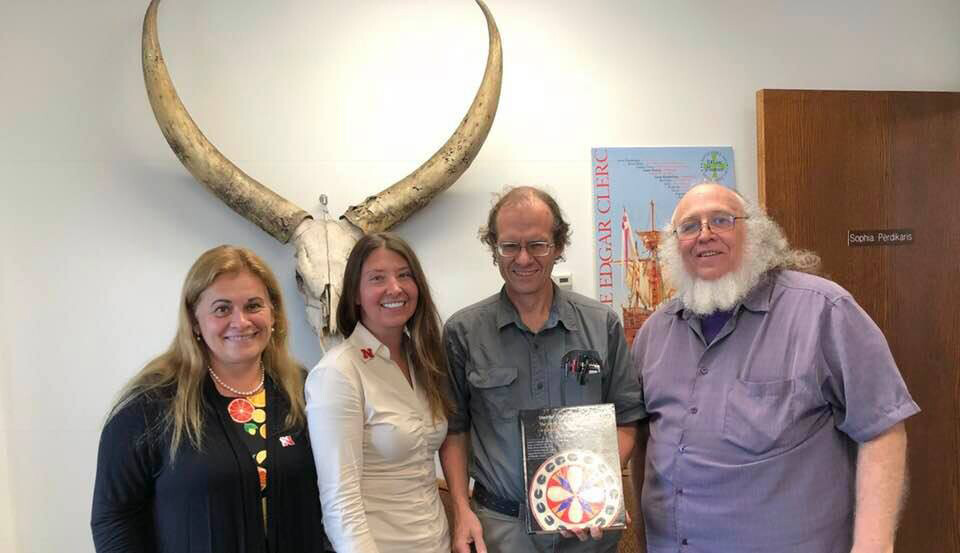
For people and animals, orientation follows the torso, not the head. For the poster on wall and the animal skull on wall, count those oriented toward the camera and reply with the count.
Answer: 2

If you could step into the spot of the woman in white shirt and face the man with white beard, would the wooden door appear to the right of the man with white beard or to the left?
left

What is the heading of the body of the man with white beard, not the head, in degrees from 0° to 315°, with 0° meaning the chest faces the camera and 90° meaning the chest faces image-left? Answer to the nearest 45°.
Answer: approximately 45°

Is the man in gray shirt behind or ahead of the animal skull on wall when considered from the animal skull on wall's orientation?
ahead

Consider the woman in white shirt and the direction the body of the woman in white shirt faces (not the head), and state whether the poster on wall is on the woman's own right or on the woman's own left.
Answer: on the woman's own left

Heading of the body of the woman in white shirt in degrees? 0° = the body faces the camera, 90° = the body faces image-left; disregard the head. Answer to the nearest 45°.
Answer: approximately 315°

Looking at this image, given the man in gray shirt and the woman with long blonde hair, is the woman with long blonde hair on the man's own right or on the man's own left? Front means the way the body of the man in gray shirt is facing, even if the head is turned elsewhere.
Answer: on the man's own right

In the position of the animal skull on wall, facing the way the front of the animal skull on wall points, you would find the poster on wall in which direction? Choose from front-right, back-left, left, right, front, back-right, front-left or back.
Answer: left
